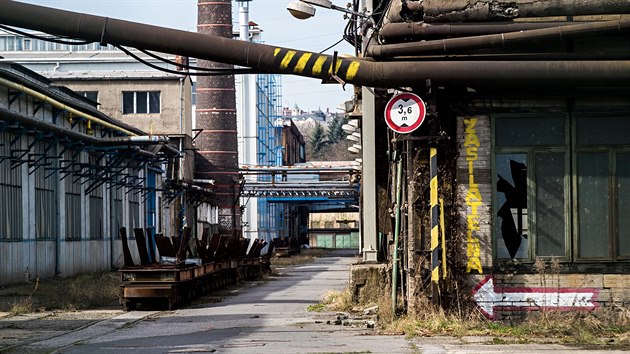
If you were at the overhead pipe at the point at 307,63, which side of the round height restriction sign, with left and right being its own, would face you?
right

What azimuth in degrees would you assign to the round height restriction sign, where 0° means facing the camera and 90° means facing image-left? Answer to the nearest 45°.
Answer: approximately 0°
